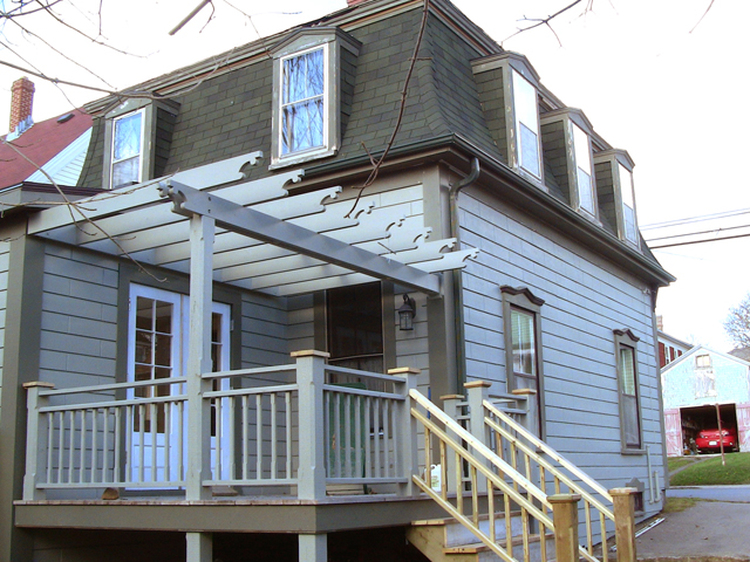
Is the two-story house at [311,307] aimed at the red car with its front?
no

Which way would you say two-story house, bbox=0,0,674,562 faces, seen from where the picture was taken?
facing the viewer and to the left of the viewer

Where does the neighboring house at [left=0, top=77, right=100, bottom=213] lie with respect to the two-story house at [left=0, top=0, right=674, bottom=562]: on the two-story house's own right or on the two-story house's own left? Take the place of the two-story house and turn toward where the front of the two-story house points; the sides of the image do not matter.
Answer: on the two-story house's own right

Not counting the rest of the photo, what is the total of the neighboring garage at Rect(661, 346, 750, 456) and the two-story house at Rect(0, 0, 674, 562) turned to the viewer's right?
0

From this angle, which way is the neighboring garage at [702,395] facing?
toward the camera

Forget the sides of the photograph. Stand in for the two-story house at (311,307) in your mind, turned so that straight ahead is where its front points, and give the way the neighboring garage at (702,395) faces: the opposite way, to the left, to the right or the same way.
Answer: the same way
